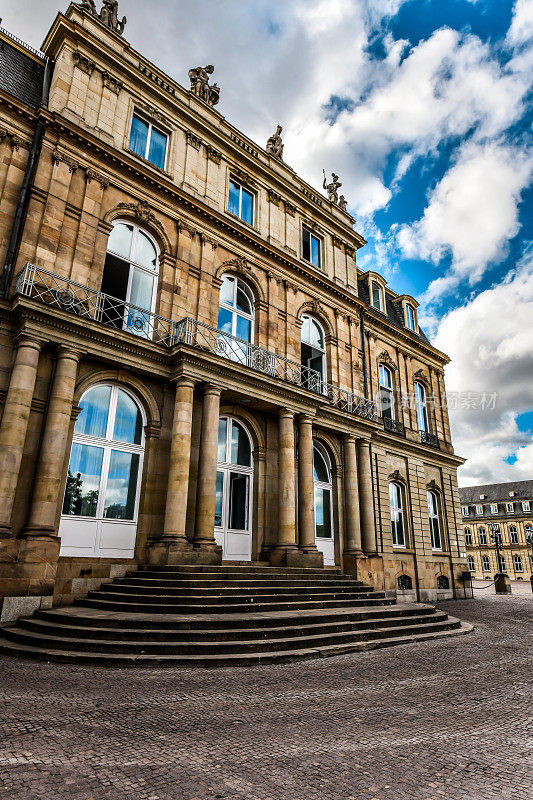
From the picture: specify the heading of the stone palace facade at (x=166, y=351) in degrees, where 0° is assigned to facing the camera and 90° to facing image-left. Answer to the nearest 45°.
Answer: approximately 315°
